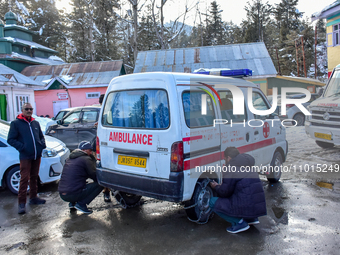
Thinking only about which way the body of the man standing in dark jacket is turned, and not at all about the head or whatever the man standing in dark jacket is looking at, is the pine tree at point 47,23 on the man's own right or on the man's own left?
on the man's own left

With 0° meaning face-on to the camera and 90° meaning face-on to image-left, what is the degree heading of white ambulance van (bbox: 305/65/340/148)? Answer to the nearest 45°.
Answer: approximately 45°

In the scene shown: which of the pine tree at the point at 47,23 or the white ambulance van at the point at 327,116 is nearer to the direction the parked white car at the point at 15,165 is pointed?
the white ambulance van

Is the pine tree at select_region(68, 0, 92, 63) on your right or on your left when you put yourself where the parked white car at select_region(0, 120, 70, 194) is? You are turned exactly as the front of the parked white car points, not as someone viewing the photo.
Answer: on your left

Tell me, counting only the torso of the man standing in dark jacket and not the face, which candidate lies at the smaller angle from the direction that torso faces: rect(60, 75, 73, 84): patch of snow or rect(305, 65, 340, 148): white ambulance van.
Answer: the white ambulance van

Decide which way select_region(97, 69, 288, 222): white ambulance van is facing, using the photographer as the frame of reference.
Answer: facing away from the viewer and to the right of the viewer

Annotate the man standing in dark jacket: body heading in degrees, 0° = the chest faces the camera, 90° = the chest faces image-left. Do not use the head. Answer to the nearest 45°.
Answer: approximately 315°

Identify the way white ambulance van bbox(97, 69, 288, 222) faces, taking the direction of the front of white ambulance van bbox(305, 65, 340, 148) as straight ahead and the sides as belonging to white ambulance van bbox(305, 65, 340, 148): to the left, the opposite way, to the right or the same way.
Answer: the opposite way

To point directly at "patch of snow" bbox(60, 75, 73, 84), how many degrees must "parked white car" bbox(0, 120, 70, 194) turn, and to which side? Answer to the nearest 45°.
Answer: approximately 135° to its left

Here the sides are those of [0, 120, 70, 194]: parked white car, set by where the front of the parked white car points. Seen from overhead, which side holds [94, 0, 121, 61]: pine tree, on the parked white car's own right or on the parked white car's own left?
on the parked white car's own left

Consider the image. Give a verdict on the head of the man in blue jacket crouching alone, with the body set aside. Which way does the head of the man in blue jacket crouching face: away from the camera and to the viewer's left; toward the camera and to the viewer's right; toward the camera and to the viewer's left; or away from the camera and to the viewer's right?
away from the camera and to the viewer's left

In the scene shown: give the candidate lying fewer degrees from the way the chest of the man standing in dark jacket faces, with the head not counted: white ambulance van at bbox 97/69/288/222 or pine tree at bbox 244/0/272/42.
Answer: the white ambulance van

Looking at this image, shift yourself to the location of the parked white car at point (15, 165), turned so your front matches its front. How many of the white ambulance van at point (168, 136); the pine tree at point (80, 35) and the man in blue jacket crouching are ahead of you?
2

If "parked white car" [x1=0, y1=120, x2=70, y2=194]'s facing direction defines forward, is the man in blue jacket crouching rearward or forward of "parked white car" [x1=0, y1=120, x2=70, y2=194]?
forward
